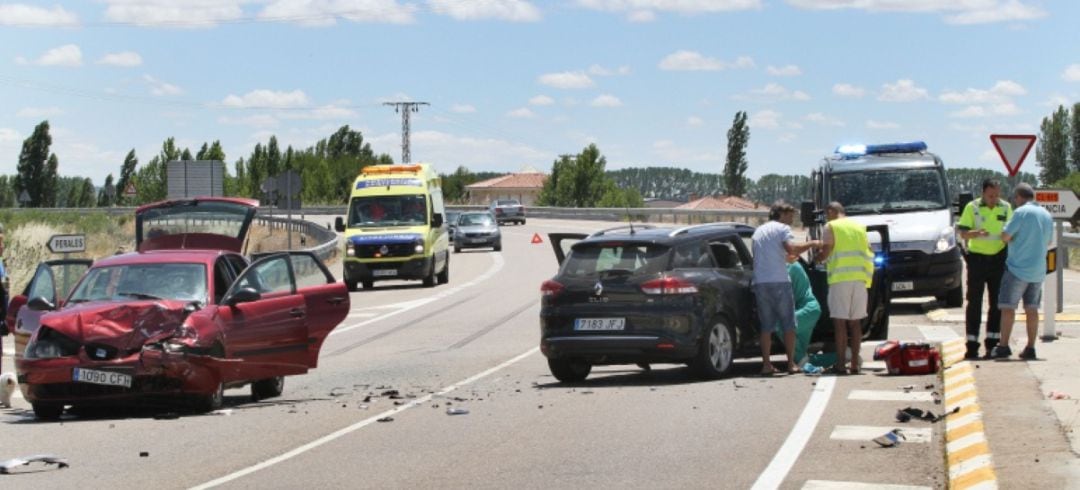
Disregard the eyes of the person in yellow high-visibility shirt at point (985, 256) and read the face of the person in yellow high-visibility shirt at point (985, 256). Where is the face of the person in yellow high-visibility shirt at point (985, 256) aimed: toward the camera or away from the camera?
toward the camera

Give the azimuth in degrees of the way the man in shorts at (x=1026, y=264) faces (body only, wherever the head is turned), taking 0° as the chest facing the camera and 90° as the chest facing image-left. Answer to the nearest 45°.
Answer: approximately 135°

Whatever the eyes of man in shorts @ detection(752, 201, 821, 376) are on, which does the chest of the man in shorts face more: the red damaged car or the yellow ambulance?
the yellow ambulance

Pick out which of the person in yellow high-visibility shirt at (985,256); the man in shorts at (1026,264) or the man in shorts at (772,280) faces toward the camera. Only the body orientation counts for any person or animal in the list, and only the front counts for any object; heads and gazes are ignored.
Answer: the person in yellow high-visibility shirt

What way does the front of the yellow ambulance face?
toward the camera

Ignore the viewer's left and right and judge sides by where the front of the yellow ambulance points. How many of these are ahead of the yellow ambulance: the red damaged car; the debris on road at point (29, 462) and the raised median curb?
3

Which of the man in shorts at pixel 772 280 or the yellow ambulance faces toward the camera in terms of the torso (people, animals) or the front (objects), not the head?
the yellow ambulance

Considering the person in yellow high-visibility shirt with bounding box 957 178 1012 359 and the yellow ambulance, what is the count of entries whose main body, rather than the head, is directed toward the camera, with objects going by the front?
2

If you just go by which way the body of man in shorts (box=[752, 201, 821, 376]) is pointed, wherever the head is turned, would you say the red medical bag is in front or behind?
in front

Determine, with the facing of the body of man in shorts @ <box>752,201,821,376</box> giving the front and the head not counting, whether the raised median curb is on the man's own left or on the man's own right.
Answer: on the man's own right

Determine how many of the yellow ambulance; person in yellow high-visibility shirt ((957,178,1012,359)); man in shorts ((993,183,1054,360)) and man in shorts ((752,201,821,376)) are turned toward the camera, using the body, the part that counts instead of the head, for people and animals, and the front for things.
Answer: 2

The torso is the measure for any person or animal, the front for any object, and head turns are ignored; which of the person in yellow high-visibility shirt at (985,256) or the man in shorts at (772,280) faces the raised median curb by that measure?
the person in yellow high-visibility shirt

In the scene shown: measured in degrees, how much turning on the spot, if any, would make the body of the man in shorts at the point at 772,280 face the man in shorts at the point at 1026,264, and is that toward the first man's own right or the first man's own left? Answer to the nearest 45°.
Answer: approximately 45° to the first man's own right

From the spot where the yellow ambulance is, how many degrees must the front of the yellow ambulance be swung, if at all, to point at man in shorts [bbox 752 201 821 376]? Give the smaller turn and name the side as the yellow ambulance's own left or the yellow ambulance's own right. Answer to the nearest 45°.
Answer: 0° — it already faces them

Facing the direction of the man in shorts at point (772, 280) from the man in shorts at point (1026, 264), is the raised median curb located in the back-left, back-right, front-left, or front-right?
front-left

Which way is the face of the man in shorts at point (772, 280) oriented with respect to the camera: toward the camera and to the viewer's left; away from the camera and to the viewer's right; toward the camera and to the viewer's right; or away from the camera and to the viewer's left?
away from the camera and to the viewer's right

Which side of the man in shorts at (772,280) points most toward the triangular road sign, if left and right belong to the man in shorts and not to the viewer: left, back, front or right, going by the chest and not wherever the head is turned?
front
